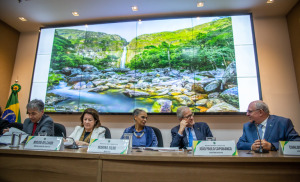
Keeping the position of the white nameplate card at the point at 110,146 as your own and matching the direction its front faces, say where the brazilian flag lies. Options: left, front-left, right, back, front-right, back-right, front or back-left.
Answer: back-right

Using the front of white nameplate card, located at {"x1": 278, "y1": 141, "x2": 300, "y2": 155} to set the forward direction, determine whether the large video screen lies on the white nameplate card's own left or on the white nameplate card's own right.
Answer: on the white nameplate card's own right

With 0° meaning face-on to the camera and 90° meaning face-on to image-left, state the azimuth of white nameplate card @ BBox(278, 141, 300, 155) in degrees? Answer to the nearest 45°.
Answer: approximately 0°

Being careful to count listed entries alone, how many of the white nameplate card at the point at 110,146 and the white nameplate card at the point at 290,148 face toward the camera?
2

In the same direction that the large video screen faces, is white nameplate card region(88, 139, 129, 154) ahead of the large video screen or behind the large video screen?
ahead

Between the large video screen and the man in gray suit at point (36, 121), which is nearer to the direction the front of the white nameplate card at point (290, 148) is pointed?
the man in gray suit

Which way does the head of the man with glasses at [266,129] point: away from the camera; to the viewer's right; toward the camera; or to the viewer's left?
to the viewer's left

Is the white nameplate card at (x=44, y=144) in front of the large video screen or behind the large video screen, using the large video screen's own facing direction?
in front

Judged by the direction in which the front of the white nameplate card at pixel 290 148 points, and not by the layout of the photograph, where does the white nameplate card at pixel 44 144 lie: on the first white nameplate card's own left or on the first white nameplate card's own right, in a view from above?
on the first white nameplate card's own right
